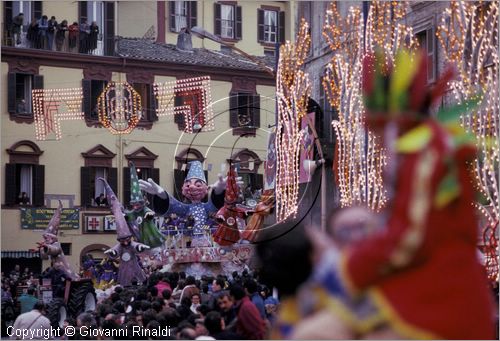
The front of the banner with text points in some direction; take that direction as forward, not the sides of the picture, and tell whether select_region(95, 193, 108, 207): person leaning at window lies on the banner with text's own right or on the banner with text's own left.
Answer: on the banner with text's own left

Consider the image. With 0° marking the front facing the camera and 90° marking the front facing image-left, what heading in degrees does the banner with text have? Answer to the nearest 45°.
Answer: approximately 0°

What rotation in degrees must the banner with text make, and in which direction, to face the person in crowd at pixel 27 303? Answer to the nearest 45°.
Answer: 0° — it already faces them

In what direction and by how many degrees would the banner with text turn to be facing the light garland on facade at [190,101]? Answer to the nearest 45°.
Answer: approximately 90° to its left

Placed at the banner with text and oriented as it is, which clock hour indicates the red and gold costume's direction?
The red and gold costume is roughly at 12 o'clock from the banner with text.

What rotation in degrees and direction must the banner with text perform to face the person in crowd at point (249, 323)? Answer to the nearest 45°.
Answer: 0° — it already faces them
